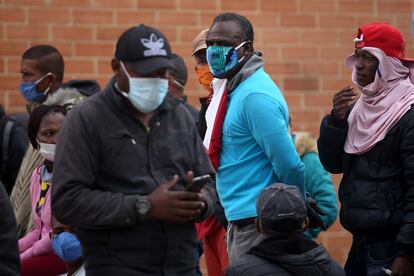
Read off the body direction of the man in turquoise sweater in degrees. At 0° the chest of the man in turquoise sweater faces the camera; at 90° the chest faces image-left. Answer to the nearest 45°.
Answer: approximately 45°

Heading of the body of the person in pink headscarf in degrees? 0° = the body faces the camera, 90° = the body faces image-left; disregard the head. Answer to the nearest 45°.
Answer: approximately 45°

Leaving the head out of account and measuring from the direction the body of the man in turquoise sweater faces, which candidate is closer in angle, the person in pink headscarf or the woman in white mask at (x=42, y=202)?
the woman in white mask

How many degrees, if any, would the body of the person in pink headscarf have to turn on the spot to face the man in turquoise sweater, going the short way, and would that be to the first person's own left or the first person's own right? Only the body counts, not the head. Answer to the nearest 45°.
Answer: approximately 45° to the first person's own right

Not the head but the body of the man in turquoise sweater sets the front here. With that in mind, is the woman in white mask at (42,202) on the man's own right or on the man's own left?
on the man's own right

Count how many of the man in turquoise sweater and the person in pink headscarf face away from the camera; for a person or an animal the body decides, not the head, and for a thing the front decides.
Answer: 0

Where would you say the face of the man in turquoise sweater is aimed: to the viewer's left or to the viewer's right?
to the viewer's left

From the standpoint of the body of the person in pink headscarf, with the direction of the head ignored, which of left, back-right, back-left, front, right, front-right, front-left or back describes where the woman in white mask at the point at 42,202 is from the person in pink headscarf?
front-right
